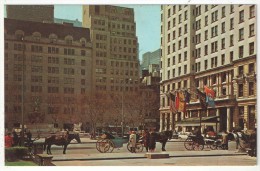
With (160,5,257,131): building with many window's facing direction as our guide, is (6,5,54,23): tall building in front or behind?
in front

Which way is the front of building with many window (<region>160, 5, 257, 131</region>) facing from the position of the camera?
facing the viewer and to the left of the viewer

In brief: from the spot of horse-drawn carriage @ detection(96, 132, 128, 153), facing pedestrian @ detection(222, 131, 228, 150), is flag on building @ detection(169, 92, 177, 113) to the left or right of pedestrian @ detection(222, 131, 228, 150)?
left
